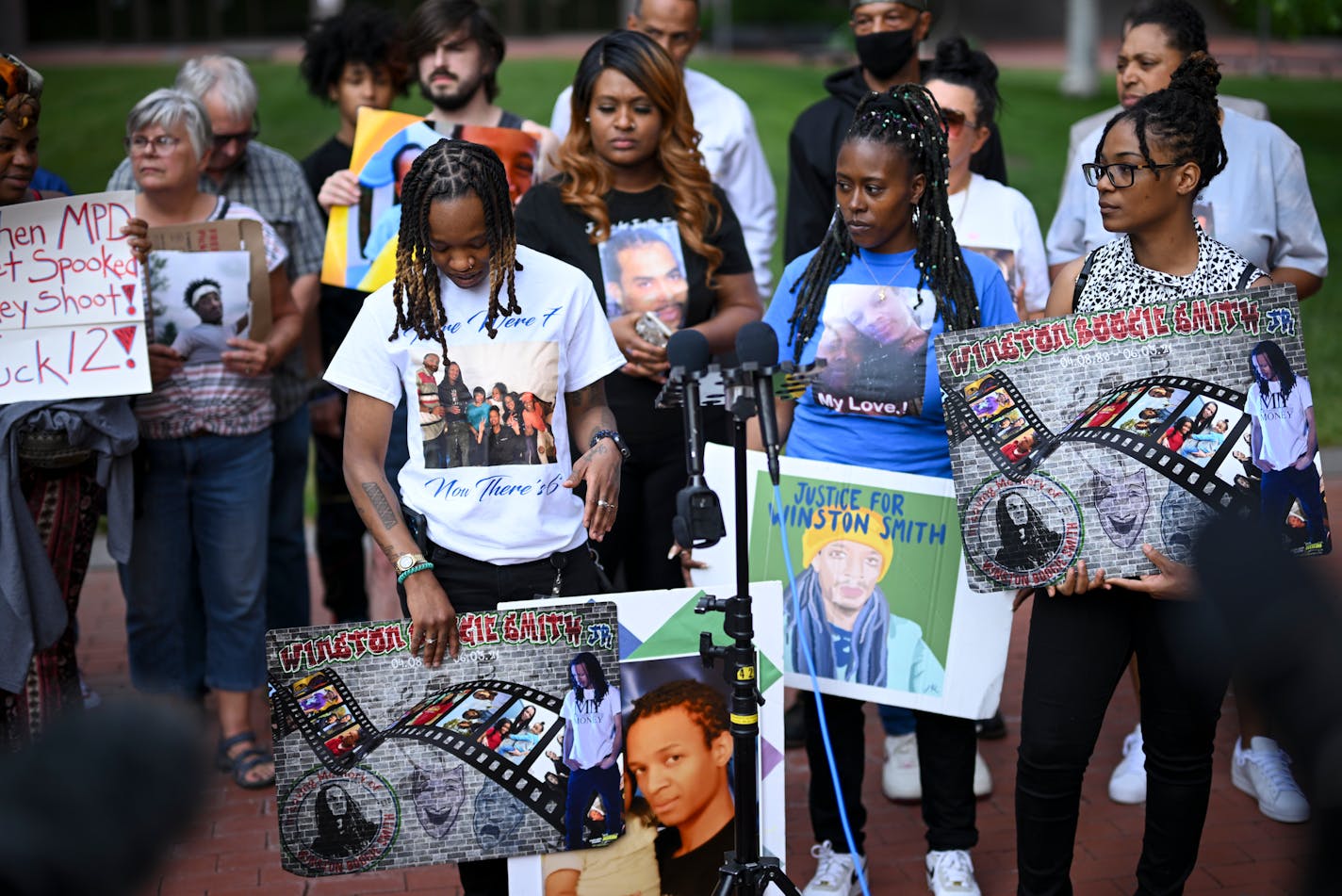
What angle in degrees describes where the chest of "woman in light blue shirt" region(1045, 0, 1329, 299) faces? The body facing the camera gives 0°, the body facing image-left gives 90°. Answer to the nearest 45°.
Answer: approximately 45°

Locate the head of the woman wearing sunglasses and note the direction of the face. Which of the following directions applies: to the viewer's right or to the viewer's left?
to the viewer's left

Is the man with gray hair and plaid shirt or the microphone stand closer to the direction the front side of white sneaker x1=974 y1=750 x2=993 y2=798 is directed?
the microphone stand

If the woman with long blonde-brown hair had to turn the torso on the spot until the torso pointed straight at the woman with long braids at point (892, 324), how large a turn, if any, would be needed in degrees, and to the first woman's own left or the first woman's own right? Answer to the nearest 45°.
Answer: approximately 45° to the first woman's own left

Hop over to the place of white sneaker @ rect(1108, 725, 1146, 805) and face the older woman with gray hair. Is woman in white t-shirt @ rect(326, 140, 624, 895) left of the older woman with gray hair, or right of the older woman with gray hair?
left

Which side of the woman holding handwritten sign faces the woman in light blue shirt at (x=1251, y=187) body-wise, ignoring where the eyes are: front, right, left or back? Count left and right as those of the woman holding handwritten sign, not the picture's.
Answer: left

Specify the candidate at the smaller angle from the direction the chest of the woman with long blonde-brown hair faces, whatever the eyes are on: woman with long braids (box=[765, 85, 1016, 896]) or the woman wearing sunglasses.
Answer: the woman with long braids

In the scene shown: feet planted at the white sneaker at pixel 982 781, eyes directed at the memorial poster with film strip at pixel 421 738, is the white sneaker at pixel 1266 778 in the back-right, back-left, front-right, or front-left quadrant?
back-left
